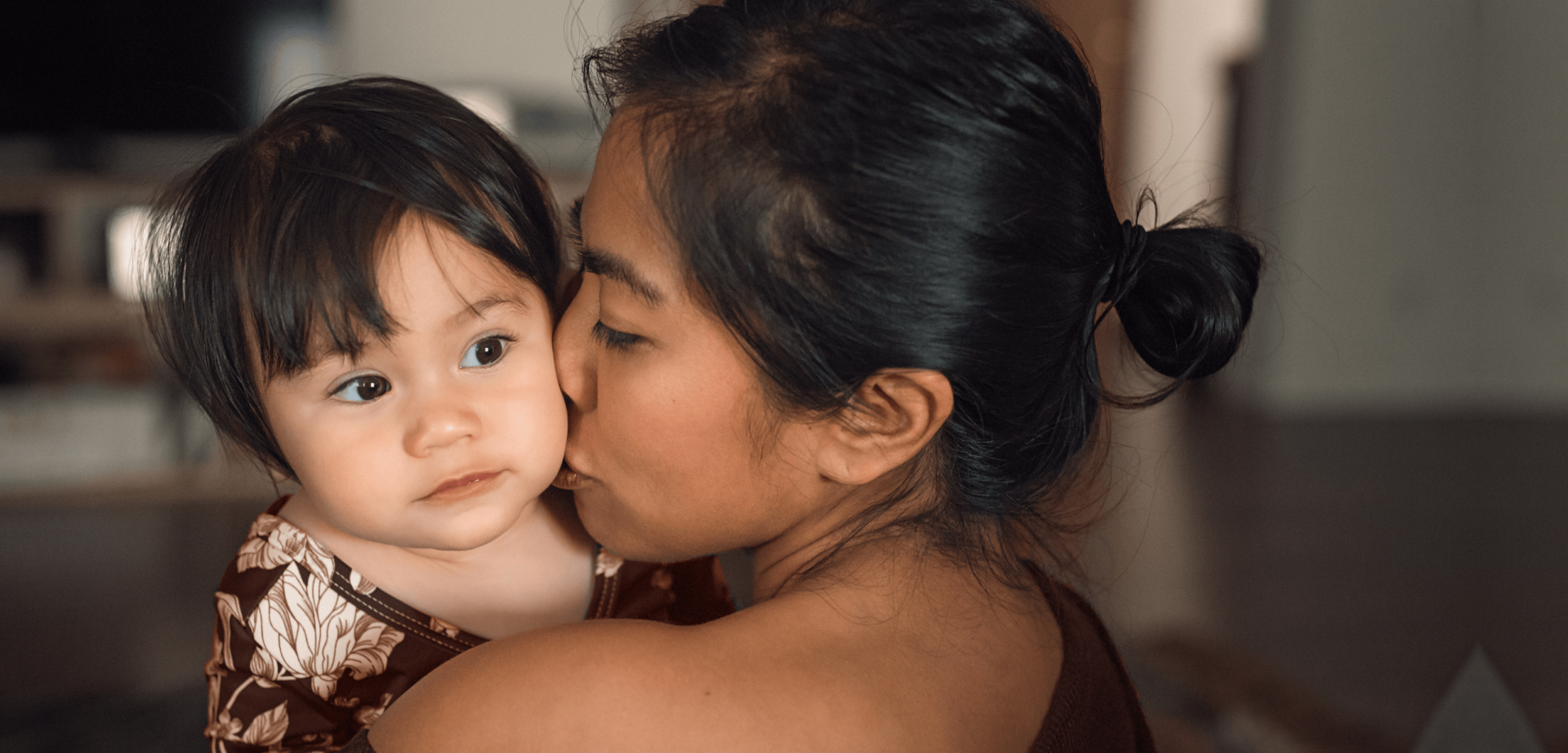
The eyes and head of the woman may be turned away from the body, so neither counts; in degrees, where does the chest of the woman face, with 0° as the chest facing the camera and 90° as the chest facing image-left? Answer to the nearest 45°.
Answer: approximately 135°

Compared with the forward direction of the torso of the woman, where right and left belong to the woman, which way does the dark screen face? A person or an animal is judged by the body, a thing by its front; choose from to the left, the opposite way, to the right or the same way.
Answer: the opposite way

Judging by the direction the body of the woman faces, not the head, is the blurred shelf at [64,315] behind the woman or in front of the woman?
in front

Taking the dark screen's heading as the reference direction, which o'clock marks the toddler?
The toddler is roughly at 12 o'clock from the dark screen.

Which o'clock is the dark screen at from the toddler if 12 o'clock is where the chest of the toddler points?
The dark screen is roughly at 7 o'clock from the toddler.

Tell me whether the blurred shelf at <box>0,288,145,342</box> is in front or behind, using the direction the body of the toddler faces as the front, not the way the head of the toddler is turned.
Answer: behind

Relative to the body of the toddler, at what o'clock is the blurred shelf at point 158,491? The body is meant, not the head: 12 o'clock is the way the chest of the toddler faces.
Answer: The blurred shelf is roughly at 7 o'clock from the toddler.

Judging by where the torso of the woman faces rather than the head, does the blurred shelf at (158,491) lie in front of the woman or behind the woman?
in front

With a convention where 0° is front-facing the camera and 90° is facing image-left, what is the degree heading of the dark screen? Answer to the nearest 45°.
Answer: approximately 0°

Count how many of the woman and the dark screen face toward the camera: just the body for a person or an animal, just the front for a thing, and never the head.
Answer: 1

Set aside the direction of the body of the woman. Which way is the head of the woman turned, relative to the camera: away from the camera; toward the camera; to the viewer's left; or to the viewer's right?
to the viewer's left
